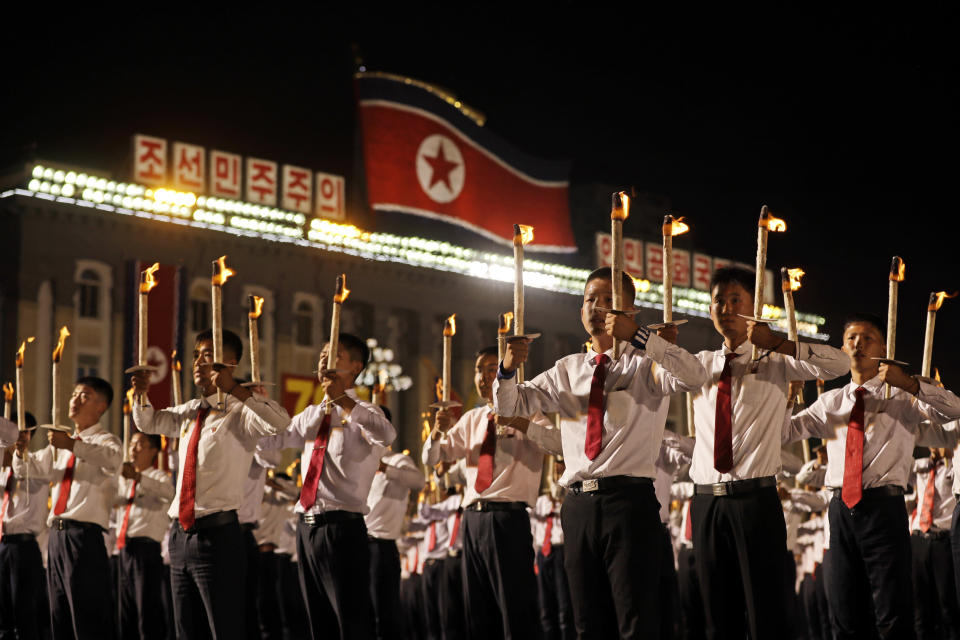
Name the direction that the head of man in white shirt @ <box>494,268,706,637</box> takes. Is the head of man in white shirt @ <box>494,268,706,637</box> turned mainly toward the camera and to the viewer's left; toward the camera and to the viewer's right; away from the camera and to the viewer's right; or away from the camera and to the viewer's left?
toward the camera and to the viewer's left

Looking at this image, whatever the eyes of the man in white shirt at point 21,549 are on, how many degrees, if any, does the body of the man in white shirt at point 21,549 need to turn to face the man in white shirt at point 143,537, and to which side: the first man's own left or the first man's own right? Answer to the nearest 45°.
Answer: approximately 135° to the first man's own left

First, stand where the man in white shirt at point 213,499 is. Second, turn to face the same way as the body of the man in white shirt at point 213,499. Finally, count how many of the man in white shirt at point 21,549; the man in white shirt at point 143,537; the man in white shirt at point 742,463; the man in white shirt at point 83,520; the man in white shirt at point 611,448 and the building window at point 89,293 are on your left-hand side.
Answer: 2

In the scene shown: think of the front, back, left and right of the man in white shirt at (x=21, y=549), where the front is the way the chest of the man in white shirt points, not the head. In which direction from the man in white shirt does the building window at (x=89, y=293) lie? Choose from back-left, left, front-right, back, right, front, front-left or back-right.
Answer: back-right

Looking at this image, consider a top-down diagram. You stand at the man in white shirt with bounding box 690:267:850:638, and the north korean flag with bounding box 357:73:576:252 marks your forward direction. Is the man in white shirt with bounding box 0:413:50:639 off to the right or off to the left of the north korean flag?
left

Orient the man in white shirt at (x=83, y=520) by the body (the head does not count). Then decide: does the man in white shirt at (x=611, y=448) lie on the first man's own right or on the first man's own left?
on the first man's own left

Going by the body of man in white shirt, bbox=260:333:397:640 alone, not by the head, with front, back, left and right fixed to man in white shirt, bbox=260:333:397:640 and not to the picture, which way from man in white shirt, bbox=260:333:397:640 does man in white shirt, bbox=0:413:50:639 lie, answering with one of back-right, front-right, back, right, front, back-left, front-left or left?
right

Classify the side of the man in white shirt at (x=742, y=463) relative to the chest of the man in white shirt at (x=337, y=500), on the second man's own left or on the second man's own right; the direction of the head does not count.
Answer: on the second man's own left

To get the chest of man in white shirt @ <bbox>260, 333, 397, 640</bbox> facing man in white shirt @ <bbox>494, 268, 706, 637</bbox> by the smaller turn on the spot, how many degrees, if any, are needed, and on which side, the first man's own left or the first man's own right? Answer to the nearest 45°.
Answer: approximately 90° to the first man's own left
